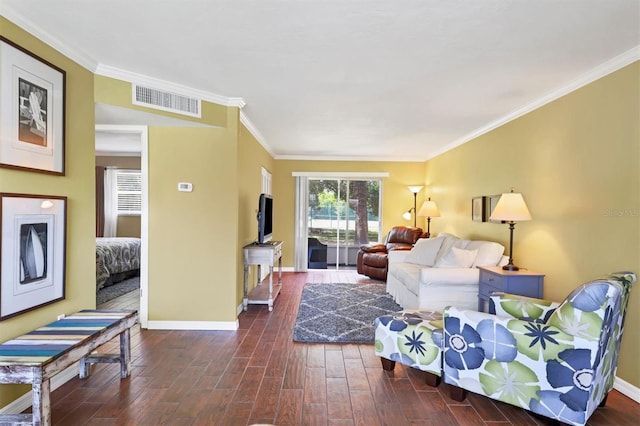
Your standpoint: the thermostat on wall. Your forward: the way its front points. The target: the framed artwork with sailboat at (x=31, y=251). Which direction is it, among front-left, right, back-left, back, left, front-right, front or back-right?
front-right

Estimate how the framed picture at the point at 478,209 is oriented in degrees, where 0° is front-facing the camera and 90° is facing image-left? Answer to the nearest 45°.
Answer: approximately 45°

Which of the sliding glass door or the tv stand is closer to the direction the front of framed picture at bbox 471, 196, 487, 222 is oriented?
the tv stand

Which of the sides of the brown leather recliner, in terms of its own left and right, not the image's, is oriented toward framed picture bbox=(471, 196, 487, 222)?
left

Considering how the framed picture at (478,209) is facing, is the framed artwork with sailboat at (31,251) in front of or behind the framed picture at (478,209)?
in front

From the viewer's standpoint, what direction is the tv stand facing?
to the viewer's right

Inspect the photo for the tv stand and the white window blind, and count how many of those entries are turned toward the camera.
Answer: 1

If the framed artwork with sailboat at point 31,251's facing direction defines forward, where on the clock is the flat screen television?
The flat screen television is roughly at 10 o'clock from the framed artwork with sailboat.

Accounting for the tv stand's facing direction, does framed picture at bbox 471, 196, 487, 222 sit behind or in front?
in front

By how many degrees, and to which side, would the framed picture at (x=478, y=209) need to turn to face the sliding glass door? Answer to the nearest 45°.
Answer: approximately 90° to its right

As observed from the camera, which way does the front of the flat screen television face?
facing to the right of the viewer

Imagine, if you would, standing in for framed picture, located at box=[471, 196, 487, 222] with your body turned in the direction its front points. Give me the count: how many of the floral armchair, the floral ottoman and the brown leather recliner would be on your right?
1

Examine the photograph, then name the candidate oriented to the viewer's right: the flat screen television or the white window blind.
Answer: the flat screen television
